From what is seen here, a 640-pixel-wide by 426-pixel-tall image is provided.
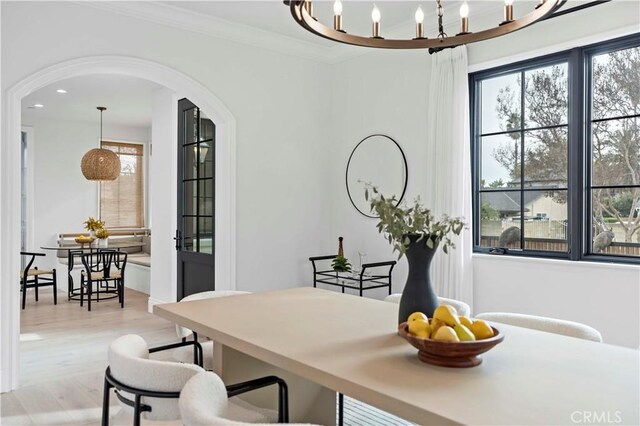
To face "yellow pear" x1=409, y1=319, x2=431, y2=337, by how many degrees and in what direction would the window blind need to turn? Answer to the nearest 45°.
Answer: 0° — it already faces it

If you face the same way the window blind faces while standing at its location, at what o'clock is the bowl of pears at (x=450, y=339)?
The bowl of pears is roughly at 12 o'clock from the window blind.

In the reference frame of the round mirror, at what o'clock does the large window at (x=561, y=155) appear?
The large window is roughly at 9 o'clock from the round mirror.

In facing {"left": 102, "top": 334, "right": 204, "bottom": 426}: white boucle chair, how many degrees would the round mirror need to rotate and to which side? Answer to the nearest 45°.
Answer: approximately 45° to its left

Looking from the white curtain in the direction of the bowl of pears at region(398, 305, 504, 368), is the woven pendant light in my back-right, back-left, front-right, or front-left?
back-right

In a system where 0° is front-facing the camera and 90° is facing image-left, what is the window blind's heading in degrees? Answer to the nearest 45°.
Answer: approximately 0°

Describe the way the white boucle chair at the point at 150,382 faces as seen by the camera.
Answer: facing away from the viewer and to the right of the viewer

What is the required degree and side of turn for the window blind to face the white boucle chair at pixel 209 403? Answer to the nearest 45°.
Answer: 0° — it already faces it

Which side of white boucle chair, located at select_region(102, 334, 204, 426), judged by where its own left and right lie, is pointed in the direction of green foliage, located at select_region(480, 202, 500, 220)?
front

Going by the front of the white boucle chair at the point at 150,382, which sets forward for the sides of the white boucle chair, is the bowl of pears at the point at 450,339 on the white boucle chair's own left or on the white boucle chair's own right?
on the white boucle chair's own right

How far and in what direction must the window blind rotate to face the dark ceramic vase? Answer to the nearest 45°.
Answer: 0° — it already faces it

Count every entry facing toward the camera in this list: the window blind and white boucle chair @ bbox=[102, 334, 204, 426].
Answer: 1
